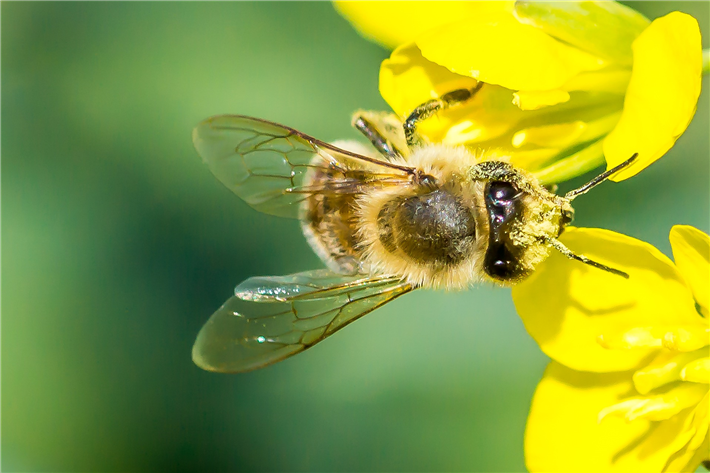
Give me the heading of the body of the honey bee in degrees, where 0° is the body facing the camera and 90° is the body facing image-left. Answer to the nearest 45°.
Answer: approximately 270°
